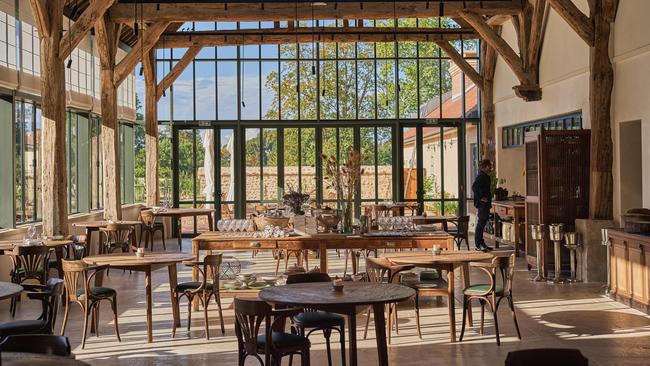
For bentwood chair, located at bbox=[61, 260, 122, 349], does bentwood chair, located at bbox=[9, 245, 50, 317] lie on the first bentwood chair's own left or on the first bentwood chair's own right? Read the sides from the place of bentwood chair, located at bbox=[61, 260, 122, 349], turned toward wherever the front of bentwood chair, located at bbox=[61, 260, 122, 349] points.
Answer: on the first bentwood chair's own left

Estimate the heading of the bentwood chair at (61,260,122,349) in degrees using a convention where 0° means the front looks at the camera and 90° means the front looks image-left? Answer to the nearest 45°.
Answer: approximately 225°

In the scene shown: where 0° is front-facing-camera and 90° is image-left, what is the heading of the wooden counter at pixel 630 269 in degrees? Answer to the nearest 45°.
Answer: approximately 45°

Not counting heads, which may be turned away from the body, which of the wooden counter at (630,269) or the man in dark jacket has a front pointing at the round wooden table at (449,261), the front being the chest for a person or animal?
the wooden counter

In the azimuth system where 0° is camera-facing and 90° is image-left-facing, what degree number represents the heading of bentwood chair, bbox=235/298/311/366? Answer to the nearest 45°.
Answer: approximately 225°

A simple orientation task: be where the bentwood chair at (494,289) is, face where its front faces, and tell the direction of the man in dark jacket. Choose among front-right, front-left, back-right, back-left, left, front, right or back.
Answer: front-right

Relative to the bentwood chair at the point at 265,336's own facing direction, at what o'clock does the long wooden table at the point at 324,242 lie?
The long wooden table is roughly at 11 o'clock from the bentwood chair.

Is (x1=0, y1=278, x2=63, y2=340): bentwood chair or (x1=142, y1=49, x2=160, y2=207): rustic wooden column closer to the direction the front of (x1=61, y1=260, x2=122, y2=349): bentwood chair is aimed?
the rustic wooden column

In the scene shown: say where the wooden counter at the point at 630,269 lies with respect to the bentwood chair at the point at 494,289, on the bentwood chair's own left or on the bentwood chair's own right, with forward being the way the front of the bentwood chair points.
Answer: on the bentwood chair's own right

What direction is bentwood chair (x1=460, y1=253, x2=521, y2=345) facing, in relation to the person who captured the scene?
facing away from the viewer and to the left of the viewer

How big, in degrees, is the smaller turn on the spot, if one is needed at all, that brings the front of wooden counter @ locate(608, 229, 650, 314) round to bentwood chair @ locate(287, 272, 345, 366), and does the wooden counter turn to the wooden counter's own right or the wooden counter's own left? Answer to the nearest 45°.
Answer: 0° — it already faces it
